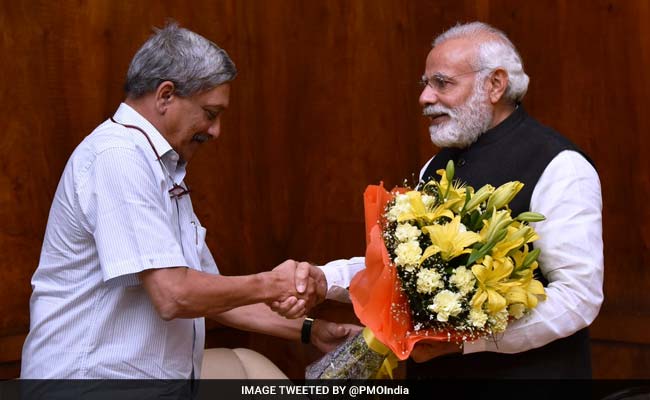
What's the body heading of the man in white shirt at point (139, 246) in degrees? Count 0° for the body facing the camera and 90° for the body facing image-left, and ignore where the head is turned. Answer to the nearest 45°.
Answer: approximately 270°

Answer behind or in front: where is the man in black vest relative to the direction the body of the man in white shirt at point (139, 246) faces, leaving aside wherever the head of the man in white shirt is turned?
in front

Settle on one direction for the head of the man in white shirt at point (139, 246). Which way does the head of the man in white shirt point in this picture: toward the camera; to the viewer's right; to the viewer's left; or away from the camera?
to the viewer's right

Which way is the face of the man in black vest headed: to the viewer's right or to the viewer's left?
to the viewer's left
